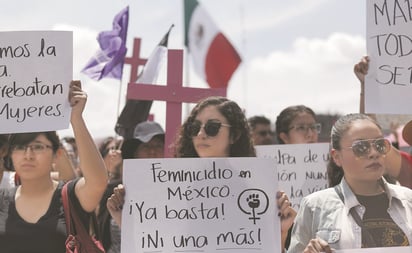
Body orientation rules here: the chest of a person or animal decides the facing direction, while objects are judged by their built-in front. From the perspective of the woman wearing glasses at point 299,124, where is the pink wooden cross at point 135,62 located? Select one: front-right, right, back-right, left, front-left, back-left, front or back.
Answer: back

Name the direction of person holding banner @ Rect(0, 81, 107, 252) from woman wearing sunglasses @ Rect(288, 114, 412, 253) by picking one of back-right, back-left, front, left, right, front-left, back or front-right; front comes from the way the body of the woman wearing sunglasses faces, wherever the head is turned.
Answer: back-right

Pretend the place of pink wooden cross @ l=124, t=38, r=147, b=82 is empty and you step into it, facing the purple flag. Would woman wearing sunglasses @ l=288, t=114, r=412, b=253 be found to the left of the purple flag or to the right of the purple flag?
left

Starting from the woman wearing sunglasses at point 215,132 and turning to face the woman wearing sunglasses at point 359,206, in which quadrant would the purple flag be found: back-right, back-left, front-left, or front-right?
back-left

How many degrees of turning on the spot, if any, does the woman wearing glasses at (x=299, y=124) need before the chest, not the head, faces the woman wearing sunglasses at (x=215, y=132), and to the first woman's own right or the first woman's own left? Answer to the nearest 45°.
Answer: approximately 45° to the first woman's own right

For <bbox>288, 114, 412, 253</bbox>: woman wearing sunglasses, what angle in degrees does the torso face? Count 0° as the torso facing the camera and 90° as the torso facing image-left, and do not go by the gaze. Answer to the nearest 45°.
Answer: approximately 315°

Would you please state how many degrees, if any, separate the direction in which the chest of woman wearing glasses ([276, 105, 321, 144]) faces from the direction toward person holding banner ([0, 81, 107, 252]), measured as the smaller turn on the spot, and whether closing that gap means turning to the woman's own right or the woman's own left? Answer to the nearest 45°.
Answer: approximately 90° to the woman's own right

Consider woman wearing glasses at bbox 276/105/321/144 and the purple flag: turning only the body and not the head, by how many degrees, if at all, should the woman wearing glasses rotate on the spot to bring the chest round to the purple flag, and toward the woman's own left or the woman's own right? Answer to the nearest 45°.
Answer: approximately 180°

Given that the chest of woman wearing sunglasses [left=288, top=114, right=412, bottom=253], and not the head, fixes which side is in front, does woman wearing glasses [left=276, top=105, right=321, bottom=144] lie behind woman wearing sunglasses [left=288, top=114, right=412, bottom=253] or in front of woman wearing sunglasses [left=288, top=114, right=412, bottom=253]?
behind

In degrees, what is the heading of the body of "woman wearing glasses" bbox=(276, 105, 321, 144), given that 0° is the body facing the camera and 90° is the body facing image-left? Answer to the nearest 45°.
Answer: approximately 315°
